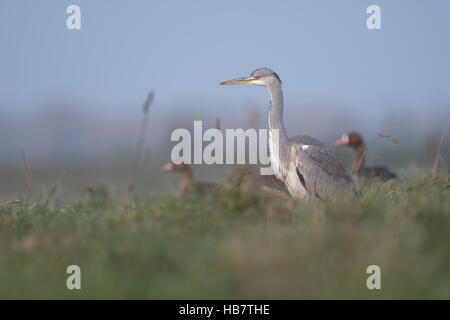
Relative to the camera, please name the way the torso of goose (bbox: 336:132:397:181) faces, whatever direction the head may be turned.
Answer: to the viewer's left

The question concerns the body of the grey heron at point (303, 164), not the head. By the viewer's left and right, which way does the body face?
facing to the left of the viewer
